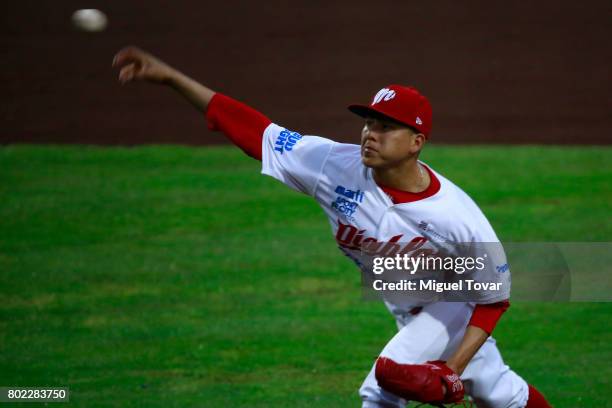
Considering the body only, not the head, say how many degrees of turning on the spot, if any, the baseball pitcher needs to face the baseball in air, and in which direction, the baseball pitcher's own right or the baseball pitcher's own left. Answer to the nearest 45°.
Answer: approximately 90° to the baseball pitcher's own right

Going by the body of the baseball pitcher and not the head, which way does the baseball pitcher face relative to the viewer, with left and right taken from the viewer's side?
facing the viewer and to the left of the viewer
